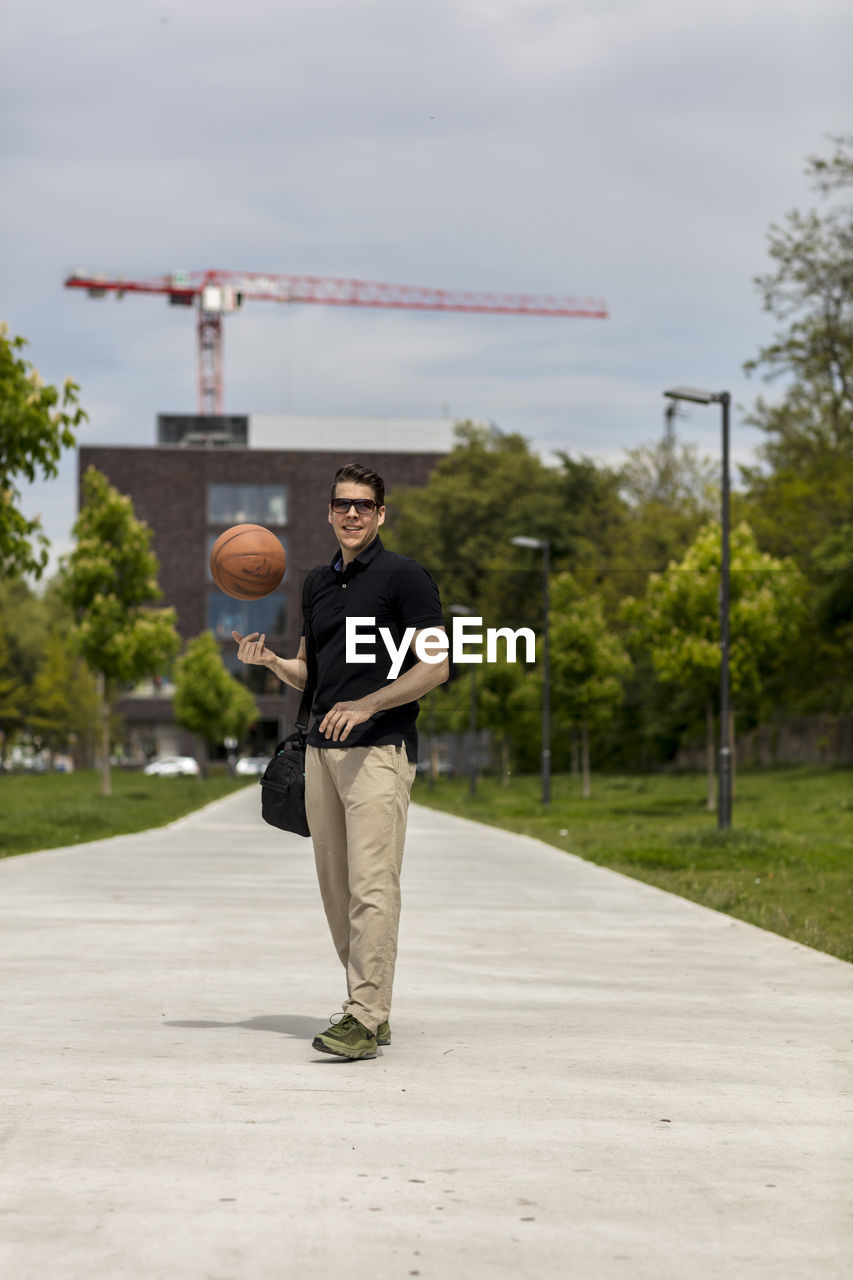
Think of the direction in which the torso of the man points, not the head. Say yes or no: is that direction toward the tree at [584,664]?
no

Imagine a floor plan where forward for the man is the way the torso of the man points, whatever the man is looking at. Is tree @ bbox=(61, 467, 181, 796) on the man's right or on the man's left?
on the man's right

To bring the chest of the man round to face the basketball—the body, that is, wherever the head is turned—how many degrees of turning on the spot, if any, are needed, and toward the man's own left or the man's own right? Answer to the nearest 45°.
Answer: approximately 90° to the man's own right

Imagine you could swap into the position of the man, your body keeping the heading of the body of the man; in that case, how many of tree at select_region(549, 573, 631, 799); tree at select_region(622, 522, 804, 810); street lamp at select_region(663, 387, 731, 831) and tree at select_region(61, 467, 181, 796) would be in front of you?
0

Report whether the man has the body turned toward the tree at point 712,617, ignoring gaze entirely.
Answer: no

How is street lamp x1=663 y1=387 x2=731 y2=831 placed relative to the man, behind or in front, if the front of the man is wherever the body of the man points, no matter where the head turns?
behind

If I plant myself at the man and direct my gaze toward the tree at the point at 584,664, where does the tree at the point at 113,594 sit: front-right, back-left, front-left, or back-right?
front-left

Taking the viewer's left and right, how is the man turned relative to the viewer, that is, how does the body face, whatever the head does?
facing the viewer and to the left of the viewer
